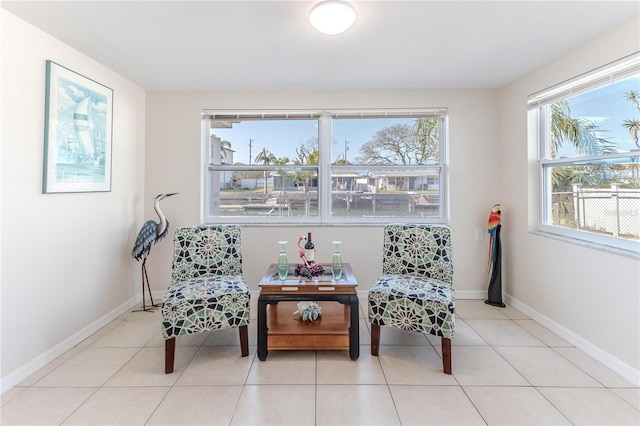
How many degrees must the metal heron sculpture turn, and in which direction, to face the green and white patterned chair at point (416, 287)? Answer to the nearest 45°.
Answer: approximately 45° to its right

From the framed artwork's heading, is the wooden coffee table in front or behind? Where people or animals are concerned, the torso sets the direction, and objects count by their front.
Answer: in front

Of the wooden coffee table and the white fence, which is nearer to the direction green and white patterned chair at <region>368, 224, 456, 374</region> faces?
the wooden coffee table

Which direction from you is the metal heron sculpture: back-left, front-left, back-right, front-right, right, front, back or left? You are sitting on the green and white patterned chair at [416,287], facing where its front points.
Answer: front-right

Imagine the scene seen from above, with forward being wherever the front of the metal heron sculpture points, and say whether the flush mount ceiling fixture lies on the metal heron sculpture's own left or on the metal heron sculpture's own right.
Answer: on the metal heron sculpture's own right

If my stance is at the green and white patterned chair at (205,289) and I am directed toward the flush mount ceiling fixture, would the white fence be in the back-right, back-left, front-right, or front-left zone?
front-left

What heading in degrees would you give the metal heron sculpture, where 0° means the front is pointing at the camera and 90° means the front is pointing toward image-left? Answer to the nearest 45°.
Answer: approximately 270°

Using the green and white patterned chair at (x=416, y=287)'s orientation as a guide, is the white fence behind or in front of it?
behind

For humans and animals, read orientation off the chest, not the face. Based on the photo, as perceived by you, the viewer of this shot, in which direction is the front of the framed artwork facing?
facing the viewer and to the right of the viewer

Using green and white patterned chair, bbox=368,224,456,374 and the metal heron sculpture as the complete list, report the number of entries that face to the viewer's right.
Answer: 1

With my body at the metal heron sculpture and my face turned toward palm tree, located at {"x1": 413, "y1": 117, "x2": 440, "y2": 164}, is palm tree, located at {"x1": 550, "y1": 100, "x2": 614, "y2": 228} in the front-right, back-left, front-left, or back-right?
front-right

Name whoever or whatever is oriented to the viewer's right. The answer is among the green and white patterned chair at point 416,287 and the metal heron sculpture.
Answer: the metal heron sculpture

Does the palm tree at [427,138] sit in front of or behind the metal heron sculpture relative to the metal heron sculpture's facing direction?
in front

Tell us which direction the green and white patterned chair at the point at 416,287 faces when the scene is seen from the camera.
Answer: facing the viewer and to the left of the viewer
